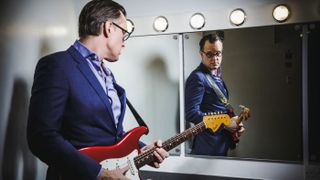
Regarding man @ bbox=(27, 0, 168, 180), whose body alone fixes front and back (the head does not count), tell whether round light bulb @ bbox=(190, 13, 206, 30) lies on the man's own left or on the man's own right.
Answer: on the man's own left

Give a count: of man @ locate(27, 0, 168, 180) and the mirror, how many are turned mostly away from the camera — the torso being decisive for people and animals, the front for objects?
0

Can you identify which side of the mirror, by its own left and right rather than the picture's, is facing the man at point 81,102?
front

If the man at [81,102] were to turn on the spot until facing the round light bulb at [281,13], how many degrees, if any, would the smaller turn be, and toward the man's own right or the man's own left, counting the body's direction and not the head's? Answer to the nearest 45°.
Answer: approximately 45° to the man's own left

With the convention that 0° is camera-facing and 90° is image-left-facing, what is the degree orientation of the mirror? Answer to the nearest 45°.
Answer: approximately 45°

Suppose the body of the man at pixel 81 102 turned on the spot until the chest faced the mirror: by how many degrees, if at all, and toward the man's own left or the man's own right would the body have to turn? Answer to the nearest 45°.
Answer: approximately 45° to the man's own left

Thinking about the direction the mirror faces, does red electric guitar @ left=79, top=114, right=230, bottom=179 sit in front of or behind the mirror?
in front
